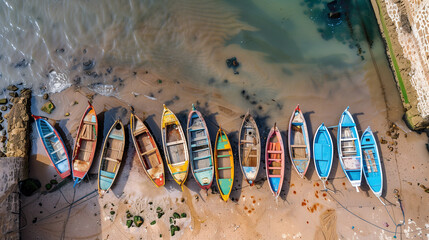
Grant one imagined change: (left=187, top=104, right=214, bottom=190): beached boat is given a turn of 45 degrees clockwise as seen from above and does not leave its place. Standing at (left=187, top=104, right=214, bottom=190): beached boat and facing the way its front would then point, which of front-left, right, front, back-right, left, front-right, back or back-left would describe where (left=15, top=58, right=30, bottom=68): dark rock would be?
back-left

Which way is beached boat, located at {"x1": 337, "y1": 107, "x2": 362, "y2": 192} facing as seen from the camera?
away from the camera

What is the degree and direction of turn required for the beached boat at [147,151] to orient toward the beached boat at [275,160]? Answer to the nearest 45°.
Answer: approximately 135° to its right

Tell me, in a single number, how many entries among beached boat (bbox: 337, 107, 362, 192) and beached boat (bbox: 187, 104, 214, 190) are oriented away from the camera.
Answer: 2

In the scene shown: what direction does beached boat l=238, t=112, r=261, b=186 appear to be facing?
away from the camera

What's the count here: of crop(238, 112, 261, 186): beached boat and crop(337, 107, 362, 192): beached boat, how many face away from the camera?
2

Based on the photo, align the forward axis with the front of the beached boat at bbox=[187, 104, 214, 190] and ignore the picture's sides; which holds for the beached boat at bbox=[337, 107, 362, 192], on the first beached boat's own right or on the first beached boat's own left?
on the first beached boat's own right

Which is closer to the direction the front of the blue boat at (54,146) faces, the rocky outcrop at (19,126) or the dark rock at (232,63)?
the rocky outcrop

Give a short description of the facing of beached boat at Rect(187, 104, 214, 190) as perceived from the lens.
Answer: facing away from the viewer

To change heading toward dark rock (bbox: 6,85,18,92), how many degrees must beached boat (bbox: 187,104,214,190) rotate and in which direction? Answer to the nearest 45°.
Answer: approximately 90° to its left

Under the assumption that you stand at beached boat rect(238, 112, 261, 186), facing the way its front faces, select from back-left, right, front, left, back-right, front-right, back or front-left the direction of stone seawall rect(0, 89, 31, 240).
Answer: left

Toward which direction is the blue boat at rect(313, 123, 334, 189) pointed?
away from the camera

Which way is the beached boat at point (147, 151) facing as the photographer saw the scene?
facing away from the viewer and to the left of the viewer
